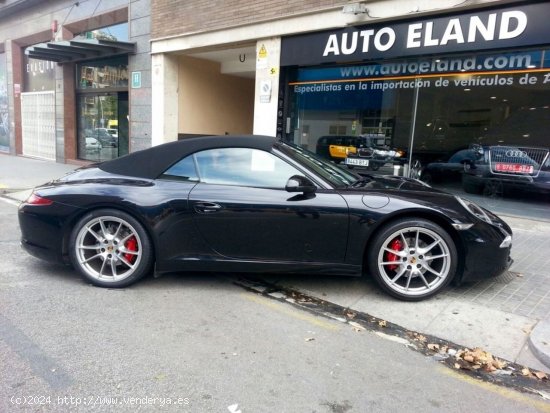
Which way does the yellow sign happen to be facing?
toward the camera

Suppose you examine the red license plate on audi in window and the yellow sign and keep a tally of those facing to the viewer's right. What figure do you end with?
0

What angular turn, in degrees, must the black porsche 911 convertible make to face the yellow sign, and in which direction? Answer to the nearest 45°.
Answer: approximately 90° to its left

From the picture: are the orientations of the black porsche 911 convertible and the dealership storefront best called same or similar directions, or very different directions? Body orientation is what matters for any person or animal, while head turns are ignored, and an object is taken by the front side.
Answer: very different directions

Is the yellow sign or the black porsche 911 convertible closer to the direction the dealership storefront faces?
the black porsche 911 convertible

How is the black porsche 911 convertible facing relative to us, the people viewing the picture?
facing to the right of the viewer

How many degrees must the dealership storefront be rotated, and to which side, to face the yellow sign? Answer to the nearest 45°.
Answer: approximately 45° to its right

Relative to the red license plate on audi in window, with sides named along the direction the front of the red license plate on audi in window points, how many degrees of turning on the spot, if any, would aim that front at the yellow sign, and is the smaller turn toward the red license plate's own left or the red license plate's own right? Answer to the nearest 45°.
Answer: approximately 90° to the red license plate's own right

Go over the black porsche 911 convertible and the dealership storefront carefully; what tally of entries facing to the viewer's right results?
1

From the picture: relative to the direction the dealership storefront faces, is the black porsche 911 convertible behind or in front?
in front

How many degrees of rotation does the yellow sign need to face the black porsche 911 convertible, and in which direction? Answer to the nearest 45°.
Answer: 0° — it already faces it

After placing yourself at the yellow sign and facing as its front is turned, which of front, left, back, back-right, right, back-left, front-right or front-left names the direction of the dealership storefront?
front-left

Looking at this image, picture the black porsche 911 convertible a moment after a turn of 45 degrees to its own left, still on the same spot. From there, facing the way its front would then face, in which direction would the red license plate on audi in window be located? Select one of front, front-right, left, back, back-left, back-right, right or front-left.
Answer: front

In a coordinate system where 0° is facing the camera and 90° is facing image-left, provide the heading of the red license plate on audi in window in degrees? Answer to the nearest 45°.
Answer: approximately 0°
